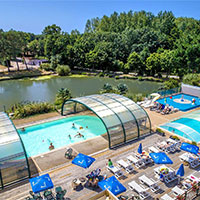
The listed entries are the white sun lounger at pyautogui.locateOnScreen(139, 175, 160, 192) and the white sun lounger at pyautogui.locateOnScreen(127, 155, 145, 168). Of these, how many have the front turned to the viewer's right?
0

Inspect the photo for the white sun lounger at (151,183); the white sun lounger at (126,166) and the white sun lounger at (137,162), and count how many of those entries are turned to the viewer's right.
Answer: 0

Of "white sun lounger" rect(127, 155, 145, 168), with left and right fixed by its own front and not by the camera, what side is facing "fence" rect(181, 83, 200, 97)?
right

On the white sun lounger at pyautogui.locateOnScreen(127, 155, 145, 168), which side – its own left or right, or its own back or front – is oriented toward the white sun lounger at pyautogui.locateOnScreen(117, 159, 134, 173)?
left

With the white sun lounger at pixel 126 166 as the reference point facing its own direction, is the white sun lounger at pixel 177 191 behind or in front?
behind

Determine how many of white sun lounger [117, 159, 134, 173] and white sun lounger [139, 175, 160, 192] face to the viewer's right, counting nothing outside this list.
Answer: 0

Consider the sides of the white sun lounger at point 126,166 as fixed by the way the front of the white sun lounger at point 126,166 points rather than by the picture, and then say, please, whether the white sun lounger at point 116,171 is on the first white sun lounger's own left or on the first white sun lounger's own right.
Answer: on the first white sun lounger's own left

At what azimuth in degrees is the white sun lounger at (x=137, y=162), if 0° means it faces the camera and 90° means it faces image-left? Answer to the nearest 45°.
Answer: approximately 135°

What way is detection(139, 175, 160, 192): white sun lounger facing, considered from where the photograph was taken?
facing away from the viewer and to the left of the viewer

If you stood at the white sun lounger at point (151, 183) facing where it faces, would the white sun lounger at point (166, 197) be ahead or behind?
behind

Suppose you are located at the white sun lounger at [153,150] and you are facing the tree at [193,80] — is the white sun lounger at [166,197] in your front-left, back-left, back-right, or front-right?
back-right
